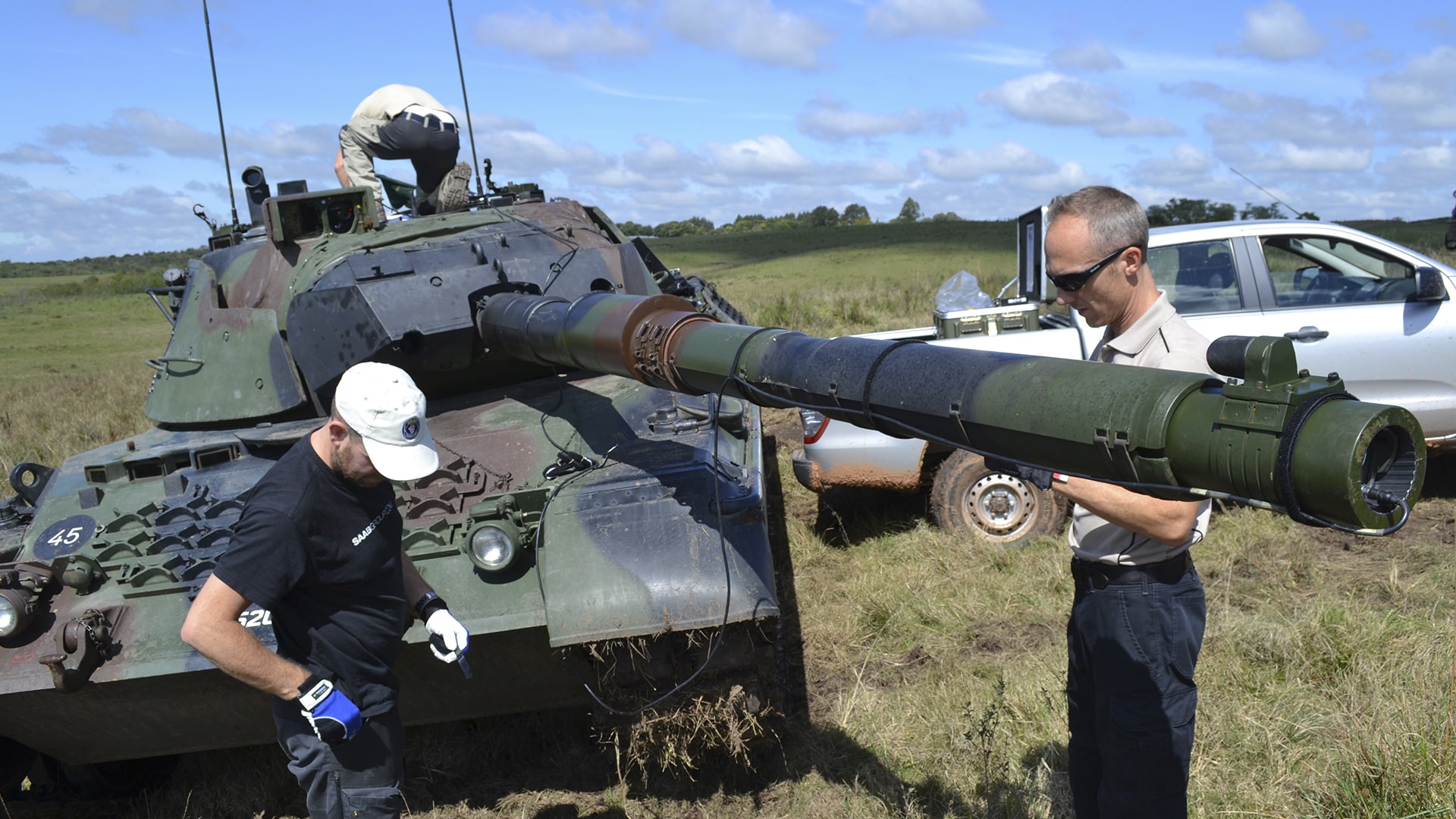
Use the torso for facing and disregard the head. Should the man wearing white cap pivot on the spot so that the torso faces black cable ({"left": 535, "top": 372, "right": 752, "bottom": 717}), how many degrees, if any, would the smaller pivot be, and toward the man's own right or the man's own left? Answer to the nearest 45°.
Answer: approximately 90° to the man's own left

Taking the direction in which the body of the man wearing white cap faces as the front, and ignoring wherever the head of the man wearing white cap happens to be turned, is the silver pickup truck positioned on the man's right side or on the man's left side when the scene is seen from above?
on the man's left side

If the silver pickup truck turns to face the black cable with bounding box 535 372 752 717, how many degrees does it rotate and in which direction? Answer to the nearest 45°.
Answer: approximately 135° to its right

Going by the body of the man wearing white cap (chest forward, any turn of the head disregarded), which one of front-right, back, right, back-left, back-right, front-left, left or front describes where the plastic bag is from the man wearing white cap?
left

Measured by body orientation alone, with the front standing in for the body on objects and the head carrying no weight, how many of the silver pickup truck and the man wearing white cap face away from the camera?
0

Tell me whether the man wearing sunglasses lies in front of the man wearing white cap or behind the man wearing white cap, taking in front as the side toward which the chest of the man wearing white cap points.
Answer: in front

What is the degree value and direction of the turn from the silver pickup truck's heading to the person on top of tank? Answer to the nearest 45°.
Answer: approximately 180°

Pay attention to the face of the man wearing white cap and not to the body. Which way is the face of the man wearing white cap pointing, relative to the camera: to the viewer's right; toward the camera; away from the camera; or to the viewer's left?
to the viewer's right

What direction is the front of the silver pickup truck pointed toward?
to the viewer's right

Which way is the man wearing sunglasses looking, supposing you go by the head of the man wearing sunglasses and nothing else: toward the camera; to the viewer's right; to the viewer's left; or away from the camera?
to the viewer's left

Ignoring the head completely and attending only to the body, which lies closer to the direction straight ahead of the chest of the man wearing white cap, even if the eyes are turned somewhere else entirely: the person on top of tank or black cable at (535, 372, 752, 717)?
the black cable

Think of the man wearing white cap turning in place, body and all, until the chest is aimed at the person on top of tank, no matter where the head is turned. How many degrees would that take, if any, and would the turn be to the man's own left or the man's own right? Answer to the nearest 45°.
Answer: approximately 135° to the man's own left

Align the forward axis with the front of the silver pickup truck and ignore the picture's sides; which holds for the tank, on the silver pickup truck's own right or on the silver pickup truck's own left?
on the silver pickup truck's own right
